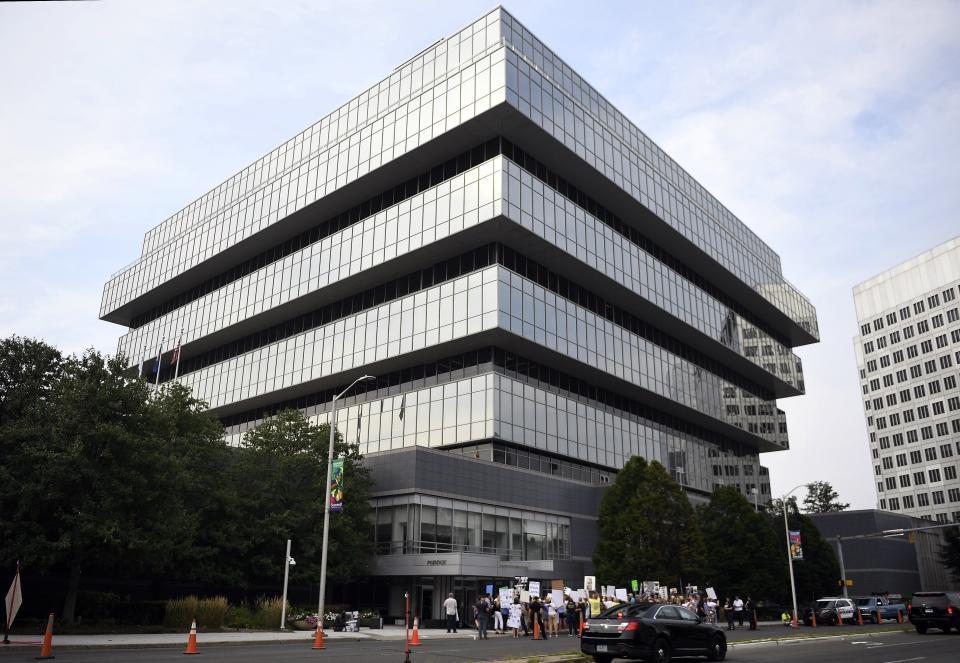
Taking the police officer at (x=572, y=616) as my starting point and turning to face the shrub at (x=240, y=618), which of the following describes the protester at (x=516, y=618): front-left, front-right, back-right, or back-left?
front-left

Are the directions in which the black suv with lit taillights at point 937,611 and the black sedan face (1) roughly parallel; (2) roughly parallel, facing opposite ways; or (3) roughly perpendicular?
roughly parallel

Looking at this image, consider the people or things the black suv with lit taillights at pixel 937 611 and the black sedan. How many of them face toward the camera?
0
